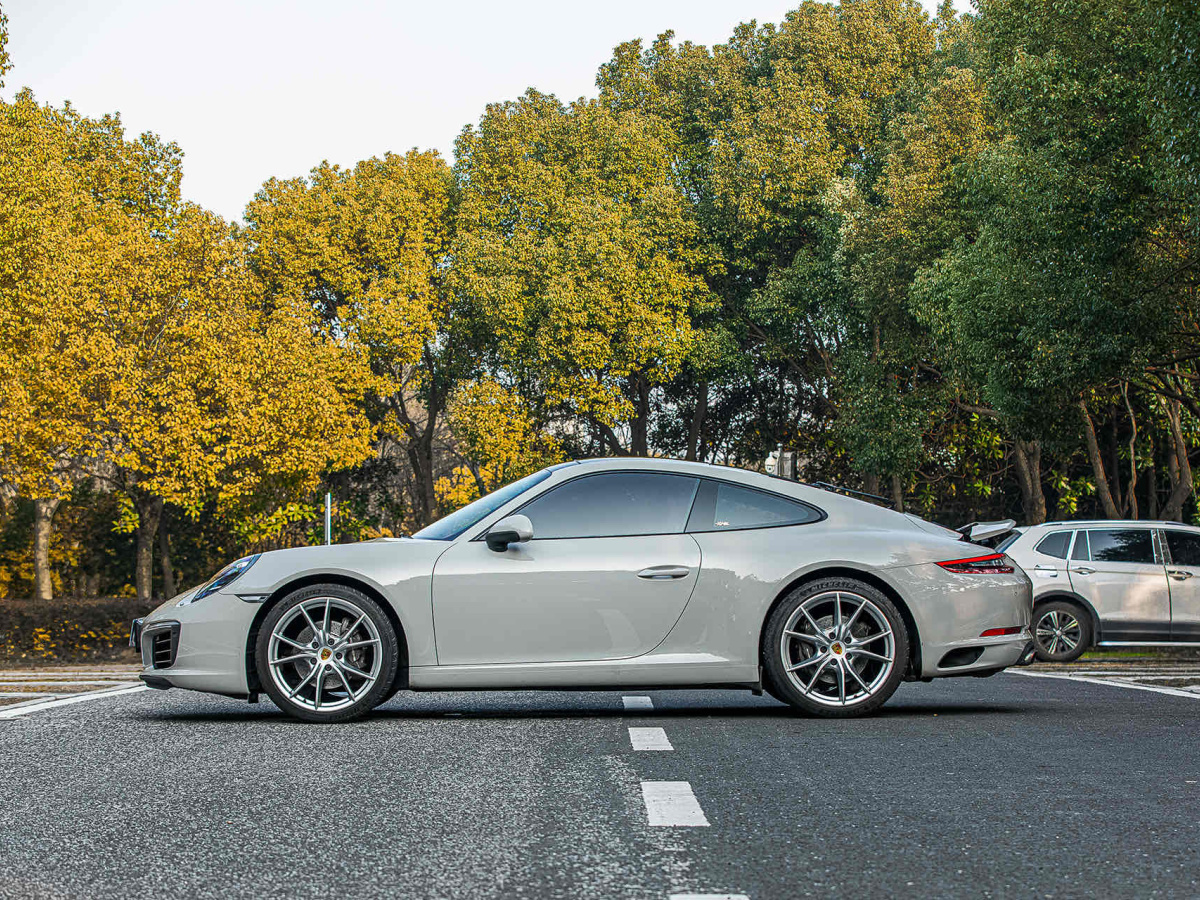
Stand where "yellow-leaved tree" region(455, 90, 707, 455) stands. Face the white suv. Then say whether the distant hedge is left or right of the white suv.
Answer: right

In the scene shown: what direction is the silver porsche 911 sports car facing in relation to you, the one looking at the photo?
facing to the left of the viewer

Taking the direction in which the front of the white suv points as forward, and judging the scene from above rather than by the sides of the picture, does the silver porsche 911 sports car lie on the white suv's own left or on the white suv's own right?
on the white suv's own right

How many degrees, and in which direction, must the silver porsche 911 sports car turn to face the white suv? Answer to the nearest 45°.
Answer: approximately 135° to its right

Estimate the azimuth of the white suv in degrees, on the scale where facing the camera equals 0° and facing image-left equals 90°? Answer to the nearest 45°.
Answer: approximately 270°

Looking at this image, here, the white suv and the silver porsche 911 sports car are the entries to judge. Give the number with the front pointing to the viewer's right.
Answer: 1

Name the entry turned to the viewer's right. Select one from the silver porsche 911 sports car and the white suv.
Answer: the white suv

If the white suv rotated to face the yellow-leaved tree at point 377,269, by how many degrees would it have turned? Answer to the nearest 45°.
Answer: approximately 135° to its left

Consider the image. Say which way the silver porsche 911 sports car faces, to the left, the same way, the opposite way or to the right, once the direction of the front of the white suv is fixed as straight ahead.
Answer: the opposite way

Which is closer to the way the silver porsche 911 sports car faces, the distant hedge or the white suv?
the distant hedge

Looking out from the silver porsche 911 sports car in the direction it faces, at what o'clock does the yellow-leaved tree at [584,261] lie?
The yellow-leaved tree is roughly at 3 o'clock from the silver porsche 911 sports car.
